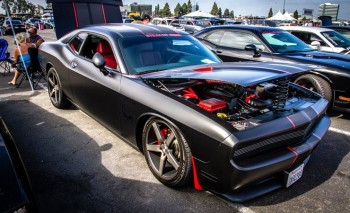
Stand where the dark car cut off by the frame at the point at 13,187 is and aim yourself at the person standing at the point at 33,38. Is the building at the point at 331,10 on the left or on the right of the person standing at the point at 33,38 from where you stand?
right

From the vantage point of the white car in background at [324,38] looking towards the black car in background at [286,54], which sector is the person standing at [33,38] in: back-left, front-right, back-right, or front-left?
front-right

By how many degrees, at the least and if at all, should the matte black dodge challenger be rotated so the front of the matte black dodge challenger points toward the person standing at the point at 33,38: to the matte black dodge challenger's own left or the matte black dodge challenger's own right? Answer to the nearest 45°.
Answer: approximately 180°

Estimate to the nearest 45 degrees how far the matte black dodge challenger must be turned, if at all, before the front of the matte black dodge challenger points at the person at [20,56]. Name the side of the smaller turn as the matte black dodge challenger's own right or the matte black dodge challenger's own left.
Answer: approximately 180°

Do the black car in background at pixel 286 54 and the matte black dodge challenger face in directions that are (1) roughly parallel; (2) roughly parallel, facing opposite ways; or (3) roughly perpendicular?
roughly parallel

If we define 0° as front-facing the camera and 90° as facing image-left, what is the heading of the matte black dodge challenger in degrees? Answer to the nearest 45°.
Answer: approximately 315°
